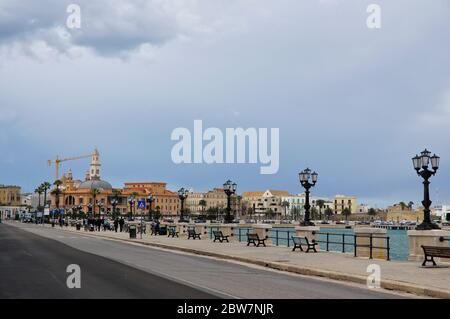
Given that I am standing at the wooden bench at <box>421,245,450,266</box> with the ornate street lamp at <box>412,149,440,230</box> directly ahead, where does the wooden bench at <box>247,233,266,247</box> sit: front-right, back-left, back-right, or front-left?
front-left

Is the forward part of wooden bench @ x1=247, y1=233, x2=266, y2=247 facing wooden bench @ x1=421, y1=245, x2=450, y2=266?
no

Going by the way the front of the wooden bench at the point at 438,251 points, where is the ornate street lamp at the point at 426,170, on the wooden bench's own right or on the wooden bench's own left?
on the wooden bench's own left

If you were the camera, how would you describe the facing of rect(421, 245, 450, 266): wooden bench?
facing away from the viewer and to the right of the viewer

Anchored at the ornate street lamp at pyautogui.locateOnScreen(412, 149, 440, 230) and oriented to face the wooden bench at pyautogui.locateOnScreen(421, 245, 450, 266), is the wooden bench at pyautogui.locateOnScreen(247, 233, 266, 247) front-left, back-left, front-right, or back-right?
back-right

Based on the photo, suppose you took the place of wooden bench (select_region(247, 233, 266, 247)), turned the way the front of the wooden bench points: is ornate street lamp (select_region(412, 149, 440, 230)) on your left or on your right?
on your right

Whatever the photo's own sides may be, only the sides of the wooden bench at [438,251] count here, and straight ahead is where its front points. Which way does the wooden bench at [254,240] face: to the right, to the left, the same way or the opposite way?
the same way

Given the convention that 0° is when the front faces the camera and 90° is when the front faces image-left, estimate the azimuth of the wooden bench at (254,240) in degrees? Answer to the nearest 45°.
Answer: approximately 225°

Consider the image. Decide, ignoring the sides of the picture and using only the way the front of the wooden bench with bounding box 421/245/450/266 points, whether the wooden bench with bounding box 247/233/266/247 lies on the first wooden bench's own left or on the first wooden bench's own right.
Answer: on the first wooden bench's own left

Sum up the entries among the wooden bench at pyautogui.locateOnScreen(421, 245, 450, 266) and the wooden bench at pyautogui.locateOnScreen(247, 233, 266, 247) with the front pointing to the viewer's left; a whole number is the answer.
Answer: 0
